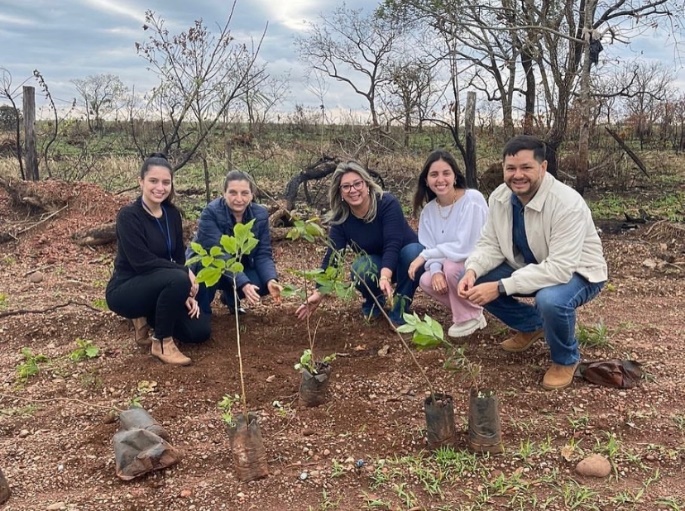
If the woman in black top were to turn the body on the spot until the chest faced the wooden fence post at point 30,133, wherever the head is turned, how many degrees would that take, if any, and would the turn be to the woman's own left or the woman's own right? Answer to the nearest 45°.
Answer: approximately 135° to the woman's own left

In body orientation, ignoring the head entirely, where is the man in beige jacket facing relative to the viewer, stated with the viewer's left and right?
facing the viewer and to the left of the viewer

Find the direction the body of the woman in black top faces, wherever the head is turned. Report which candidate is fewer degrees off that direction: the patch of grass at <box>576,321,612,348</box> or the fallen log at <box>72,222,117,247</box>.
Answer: the patch of grass

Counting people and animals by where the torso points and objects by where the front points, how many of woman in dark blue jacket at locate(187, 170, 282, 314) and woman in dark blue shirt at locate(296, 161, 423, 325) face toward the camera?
2

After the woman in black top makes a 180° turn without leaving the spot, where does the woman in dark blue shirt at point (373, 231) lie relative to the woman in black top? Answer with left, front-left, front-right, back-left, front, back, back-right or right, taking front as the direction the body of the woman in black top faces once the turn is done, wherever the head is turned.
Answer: back-right

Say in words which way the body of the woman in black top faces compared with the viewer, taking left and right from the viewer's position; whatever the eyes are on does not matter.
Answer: facing the viewer and to the right of the viewer

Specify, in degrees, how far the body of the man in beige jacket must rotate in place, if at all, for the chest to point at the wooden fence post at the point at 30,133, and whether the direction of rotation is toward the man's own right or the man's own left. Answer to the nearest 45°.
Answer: approximately 90° to the man's own right

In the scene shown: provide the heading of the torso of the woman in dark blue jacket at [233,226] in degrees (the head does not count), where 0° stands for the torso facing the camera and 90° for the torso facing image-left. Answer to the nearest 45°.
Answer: approximately 0°

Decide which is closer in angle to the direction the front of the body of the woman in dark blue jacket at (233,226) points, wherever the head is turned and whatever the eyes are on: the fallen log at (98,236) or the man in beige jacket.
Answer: the man in beige jacket
